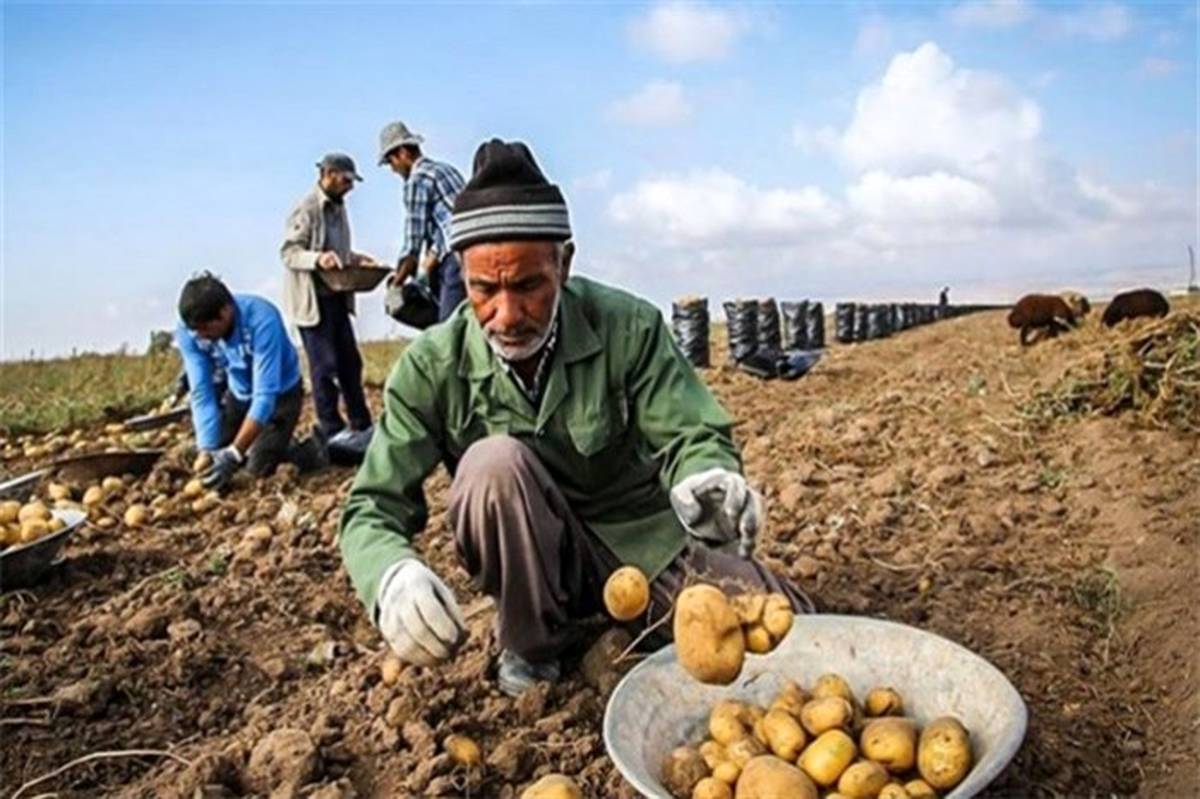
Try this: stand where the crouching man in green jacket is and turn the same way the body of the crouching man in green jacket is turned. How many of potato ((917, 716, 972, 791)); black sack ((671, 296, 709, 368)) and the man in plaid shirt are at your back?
2

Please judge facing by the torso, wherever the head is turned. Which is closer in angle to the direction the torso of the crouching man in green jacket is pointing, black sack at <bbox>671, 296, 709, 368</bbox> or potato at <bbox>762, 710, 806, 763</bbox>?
the potato

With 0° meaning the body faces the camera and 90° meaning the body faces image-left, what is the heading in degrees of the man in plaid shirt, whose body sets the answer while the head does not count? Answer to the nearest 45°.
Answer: approximately 90°

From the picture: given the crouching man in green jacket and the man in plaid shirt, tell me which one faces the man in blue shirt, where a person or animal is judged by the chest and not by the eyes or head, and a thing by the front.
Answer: the man in plaid shirt

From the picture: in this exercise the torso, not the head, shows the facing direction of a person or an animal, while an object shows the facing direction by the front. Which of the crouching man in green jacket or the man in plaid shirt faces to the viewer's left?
the man in plaid shirt
